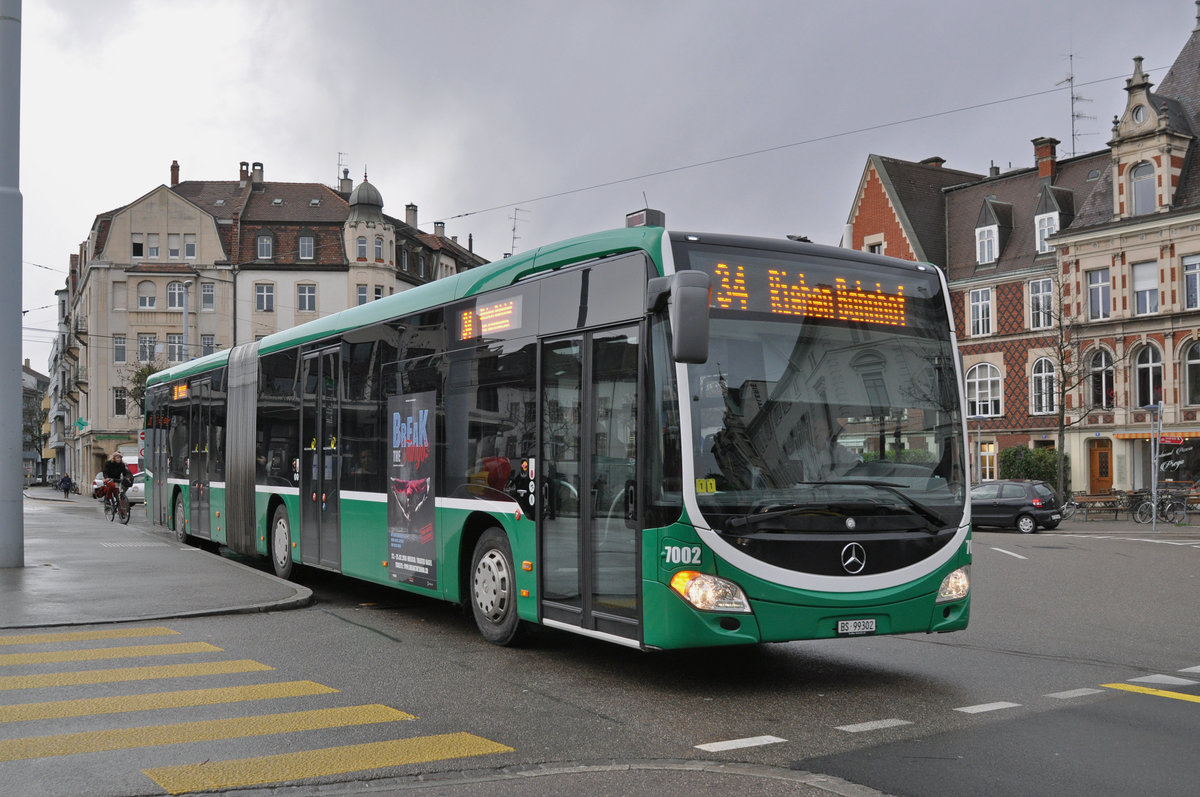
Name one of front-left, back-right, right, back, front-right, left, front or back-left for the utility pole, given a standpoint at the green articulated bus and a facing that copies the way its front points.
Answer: back

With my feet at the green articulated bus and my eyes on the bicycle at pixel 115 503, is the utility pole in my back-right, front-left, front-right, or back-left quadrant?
front-left

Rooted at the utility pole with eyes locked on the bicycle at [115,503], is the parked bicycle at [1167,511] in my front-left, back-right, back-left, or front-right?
front-right

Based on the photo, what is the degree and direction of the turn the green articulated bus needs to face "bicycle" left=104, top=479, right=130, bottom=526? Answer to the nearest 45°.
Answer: approximately 180°

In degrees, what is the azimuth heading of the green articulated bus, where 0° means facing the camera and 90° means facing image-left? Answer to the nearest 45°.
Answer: approximately 315°

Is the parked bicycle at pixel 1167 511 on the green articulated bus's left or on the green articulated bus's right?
on its left
